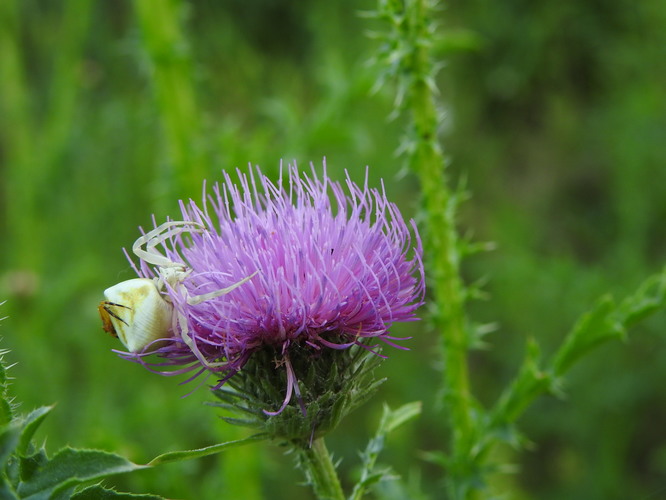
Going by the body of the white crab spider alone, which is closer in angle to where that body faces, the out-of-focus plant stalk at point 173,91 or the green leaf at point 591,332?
the green leaf

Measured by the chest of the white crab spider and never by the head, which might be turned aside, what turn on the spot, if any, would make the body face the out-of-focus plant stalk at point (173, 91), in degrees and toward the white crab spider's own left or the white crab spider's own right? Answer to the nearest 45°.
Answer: approximately 90° to the white crab spider's own left

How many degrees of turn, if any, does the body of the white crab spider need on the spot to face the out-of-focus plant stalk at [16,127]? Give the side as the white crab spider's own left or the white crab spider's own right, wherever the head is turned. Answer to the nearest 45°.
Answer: approximately 90° to the white crab spider's own left

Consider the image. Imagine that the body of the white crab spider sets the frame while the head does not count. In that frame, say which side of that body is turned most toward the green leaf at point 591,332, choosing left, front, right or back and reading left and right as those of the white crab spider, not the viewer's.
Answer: front

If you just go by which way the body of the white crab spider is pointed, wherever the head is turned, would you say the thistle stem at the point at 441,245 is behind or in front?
in front

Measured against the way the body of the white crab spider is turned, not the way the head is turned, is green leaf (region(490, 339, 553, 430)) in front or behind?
in front

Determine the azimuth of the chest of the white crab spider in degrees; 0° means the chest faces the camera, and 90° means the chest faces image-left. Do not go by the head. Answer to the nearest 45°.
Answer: approximately 270°
